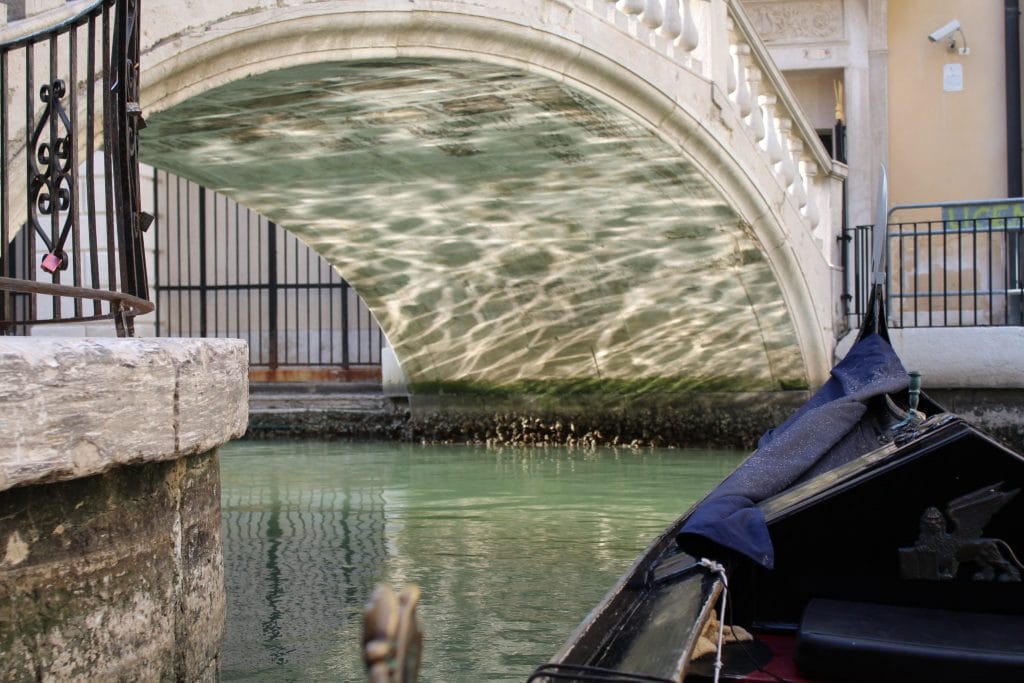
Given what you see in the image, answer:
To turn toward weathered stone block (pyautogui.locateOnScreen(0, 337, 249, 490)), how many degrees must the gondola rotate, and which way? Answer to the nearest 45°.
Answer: approximately 135° to its left

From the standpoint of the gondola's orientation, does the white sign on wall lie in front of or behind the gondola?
in front

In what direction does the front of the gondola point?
away from the camera

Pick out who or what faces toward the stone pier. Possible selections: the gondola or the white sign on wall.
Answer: the white sign on wall

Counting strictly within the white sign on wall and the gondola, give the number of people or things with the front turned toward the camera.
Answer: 1

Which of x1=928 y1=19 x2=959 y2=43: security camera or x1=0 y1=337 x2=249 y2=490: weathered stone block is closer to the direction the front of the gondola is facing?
the security camera

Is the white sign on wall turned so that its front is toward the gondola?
yes

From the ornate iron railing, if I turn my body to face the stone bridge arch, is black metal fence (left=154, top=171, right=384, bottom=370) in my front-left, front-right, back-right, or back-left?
front-left

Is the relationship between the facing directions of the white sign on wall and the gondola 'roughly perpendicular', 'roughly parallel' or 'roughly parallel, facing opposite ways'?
roughly parallel, facing opposite ways

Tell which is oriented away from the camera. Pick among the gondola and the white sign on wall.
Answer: the gondola

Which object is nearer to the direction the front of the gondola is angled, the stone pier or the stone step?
the stone step

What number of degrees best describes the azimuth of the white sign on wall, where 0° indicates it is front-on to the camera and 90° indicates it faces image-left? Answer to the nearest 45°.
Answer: approximately 0°
